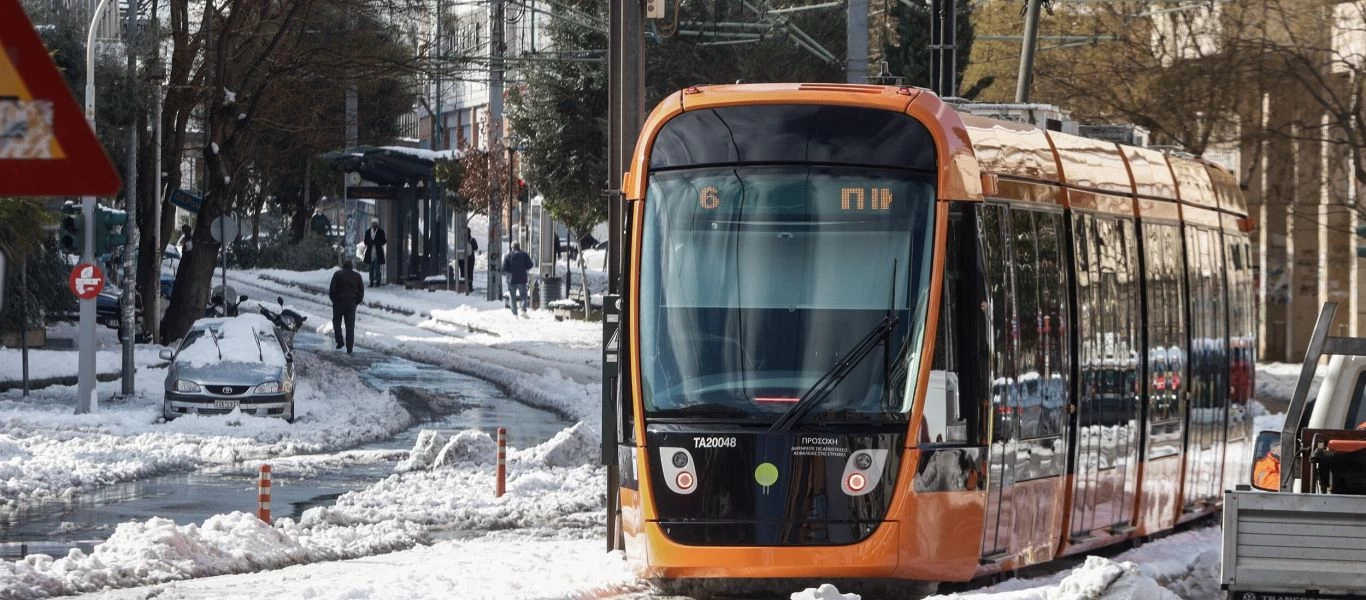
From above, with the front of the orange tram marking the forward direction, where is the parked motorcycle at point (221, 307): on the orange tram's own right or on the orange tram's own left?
on the orange tram's own right

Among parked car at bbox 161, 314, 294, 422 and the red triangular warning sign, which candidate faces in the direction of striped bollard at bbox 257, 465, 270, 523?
the parked car

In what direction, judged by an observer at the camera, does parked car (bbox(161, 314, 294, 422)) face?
facing the viewer

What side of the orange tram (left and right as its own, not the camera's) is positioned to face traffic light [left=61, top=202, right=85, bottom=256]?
right

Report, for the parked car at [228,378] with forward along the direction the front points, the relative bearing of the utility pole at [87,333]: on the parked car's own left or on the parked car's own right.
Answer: on the parked car's own right

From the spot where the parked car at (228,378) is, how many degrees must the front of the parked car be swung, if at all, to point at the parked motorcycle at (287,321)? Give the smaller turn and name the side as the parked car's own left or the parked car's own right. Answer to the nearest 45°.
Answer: approximately 180°

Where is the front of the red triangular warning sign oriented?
toward the camera

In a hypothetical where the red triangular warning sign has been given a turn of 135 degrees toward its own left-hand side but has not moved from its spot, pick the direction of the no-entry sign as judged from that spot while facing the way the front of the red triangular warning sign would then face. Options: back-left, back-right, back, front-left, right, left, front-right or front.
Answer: front-left

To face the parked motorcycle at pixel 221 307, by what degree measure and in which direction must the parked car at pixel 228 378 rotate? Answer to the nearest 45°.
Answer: approximately 180°

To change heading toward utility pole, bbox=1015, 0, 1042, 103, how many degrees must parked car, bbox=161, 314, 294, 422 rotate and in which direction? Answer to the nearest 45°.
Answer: approximately 90° to its left

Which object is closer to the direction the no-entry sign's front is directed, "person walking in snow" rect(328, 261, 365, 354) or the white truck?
the white truck

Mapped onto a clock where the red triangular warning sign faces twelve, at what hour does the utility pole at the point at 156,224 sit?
The utility pole is roughly at 6 o'clock from the red triangular warning sign.

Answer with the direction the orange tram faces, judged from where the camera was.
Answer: facing the viewer and to the left of the viewer

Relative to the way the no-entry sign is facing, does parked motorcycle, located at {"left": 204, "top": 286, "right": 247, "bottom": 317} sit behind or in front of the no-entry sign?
behind
